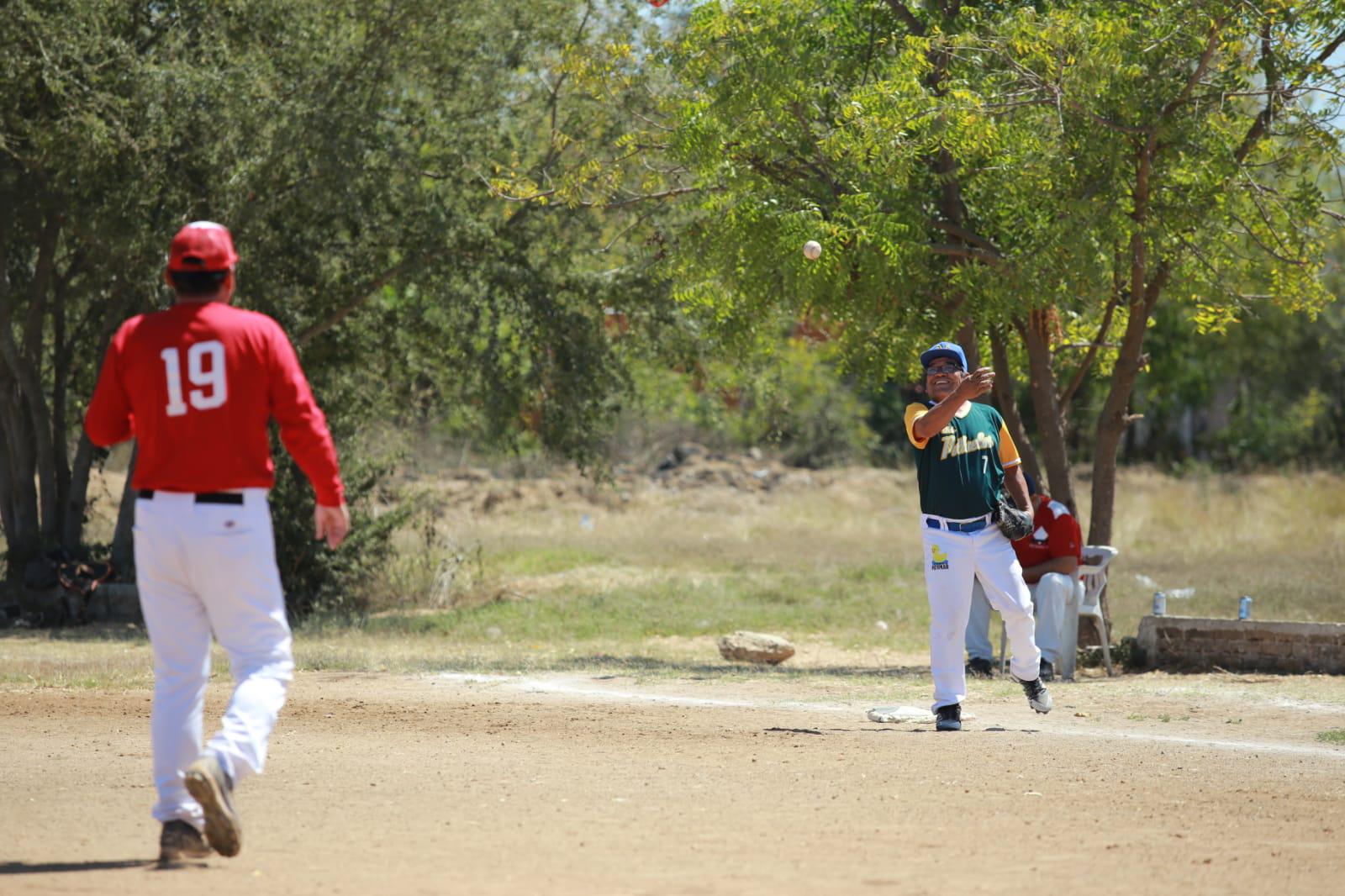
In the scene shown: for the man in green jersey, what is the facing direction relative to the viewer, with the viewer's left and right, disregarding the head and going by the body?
facing the viewer

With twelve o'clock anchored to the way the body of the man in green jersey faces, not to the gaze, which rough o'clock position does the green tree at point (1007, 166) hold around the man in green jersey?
The green tree is roughly at 6 o'clock from the man in green jersey.

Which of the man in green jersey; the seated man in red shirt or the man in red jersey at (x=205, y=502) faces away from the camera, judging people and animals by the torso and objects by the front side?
the man in red jersey

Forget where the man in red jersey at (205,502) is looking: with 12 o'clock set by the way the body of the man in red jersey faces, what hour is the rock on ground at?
The rock on ground is roughly at 1 o'clock from the man in red jersey.

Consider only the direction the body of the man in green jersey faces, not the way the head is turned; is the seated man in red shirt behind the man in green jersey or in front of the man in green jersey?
behind

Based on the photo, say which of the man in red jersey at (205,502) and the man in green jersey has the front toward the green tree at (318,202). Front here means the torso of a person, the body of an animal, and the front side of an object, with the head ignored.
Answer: the man in red jersey

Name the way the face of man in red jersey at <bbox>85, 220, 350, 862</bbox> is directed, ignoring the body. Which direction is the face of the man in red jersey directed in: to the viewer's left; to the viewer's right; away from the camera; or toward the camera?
away from the camera

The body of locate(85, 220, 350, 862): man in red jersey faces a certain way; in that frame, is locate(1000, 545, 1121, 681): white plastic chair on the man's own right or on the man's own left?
on the man's own right

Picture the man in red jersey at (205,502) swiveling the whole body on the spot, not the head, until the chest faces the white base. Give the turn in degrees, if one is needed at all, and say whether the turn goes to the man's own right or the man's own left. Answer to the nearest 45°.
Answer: approximately 45° to the man's own right

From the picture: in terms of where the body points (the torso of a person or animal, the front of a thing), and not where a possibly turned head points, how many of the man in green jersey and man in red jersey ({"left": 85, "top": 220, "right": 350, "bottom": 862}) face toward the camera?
1

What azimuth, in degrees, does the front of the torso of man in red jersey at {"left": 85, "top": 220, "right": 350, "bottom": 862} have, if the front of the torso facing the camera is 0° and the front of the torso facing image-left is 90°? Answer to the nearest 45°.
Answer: approximately 180°

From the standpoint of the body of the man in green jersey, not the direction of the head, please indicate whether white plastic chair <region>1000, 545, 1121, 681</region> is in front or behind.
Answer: behind
